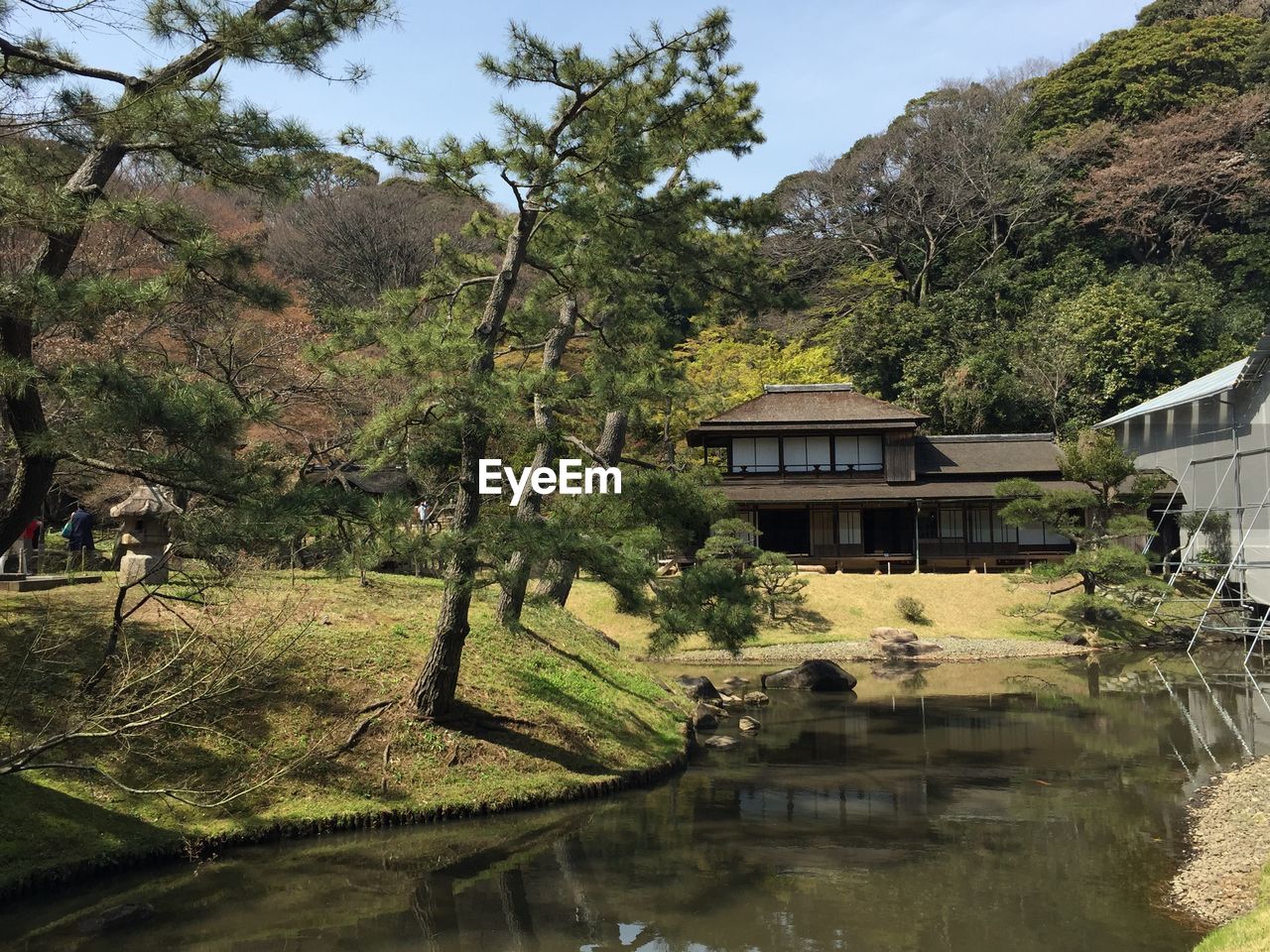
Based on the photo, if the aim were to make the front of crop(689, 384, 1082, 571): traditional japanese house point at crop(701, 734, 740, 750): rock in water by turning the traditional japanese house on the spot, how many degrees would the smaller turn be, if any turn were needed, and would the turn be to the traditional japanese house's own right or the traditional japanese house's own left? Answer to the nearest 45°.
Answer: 0° — it already faces it

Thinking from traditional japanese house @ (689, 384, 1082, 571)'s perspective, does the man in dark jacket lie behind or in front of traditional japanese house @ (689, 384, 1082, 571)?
in front

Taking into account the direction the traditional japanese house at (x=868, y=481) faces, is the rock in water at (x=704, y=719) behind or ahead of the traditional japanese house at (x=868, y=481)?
ahead

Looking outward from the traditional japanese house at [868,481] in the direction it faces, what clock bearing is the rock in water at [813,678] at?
The rock in water is roughly at 12 o'clock from the traditional japanese house.

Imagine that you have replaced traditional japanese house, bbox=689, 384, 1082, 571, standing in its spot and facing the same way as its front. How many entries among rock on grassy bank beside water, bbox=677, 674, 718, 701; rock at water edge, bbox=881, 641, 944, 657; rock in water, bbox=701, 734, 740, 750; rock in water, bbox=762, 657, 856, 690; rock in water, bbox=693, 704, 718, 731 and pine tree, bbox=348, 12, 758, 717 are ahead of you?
6

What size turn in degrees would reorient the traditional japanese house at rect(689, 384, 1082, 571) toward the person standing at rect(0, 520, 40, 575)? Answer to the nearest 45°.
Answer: approximately 45° to its right

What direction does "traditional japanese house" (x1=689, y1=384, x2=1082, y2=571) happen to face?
toward the camera

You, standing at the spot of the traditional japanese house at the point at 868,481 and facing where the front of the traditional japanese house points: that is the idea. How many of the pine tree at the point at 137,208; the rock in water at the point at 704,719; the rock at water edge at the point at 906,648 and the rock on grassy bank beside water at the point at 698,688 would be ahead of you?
4

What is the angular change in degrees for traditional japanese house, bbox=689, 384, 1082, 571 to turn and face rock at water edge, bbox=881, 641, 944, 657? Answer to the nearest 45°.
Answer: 0° — it already faces it

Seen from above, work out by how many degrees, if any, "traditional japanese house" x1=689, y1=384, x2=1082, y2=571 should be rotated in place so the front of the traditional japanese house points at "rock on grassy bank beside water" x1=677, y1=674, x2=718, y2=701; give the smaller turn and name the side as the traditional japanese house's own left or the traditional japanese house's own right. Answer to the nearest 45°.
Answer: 0° — it already faces it

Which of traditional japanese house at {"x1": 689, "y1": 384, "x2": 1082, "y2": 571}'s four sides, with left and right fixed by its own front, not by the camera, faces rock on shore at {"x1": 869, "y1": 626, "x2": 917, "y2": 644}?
front
